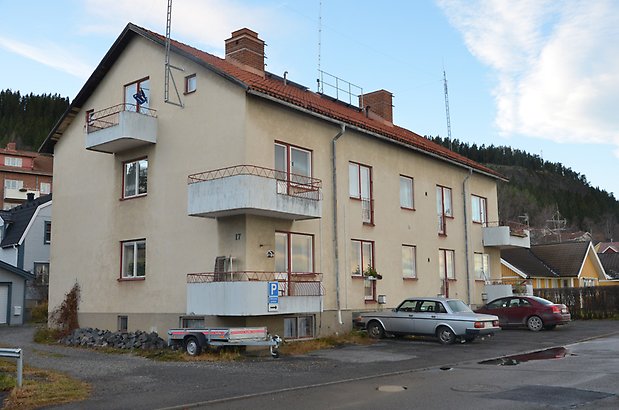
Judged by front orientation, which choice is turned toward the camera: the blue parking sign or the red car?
the blue parking sign

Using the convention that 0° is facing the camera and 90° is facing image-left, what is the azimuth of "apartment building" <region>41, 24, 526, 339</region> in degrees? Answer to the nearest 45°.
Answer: approximately 315°

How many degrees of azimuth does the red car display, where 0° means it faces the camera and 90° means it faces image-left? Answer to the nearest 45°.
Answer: approximately 135°

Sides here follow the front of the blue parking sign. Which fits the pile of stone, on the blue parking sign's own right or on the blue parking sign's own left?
on the blue parking sign's own right

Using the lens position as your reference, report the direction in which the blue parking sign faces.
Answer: facing the viewer

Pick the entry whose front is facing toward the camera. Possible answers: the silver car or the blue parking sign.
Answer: the blue parking sign

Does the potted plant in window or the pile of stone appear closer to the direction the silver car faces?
the potted plant in window

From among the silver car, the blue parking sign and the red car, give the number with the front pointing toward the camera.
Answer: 1

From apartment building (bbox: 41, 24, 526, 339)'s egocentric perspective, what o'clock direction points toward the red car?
The red car is roughly at 10 o'clock from the apartment building.

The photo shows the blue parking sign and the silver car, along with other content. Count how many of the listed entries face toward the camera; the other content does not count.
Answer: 1

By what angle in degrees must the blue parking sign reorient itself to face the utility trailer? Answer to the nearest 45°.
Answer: approximately 90° to its right
